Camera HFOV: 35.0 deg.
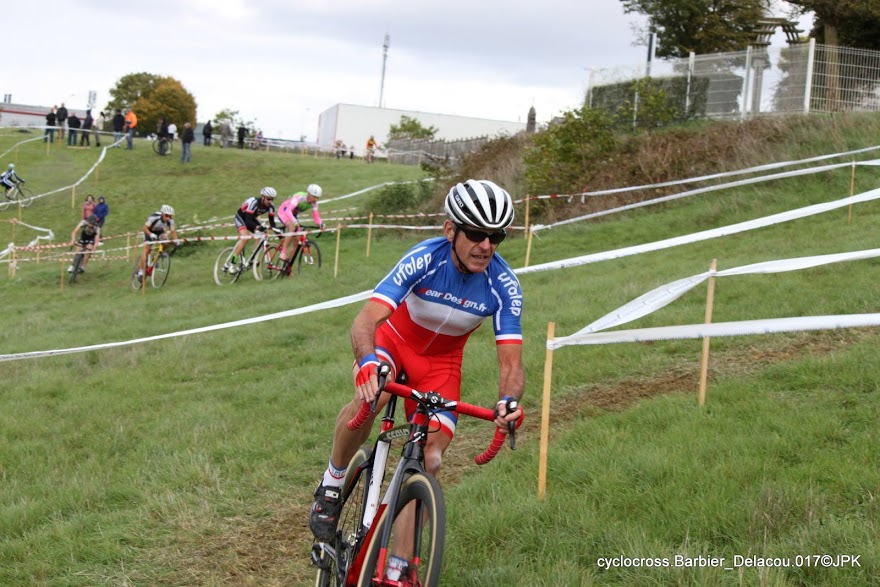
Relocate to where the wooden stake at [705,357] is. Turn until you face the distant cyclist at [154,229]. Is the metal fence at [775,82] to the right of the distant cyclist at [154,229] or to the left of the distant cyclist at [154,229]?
right

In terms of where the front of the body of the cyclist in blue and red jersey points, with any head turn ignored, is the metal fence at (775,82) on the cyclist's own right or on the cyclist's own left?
on the cyclist's own left

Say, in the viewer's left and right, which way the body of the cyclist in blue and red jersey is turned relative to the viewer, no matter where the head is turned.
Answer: facing the viewer and to the right of the viewer

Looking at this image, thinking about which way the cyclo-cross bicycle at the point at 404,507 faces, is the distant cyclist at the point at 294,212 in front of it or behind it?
behind

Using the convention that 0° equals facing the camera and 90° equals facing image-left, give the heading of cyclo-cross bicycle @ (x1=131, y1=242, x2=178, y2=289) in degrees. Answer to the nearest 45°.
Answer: approximately 315°
